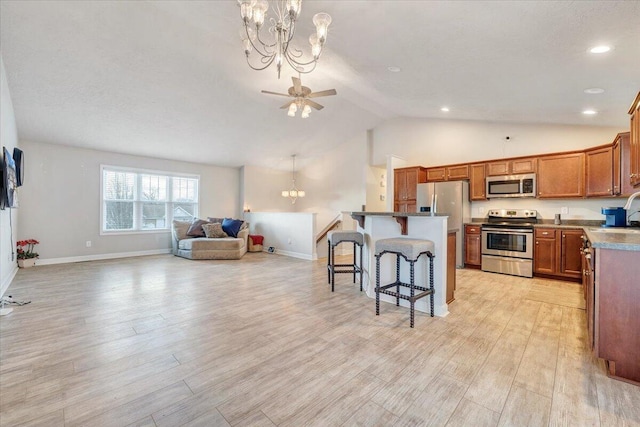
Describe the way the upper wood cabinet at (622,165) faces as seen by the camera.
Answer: facing the viewer and to the left of the viewer

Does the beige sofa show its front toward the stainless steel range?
no

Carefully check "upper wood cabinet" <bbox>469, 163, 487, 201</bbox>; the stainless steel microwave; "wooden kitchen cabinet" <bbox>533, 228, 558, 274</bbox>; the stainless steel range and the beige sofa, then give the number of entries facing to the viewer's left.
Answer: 0

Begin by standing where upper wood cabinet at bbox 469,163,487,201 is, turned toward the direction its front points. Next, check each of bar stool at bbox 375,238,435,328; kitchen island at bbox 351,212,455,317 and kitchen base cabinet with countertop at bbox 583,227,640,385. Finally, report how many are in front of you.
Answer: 3

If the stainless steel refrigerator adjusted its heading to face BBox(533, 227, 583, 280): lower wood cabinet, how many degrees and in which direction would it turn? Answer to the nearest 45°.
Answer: approximately 90° to its left

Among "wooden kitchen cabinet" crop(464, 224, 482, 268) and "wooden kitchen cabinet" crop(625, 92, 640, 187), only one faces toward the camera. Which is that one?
"wooden kitchen cabinet" crop(464, 224, 482, 268)

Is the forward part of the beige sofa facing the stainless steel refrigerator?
no

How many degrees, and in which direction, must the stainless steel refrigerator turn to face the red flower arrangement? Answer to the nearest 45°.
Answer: approximately 45° to its right

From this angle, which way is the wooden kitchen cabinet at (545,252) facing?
toward the camera

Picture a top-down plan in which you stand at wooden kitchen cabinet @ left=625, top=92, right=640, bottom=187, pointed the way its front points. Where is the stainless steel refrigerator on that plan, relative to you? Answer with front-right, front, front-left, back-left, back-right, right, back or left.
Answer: front-right

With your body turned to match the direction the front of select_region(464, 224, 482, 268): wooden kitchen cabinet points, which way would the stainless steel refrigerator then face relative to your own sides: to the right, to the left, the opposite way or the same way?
the same way

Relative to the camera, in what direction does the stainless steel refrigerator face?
facing the viewer

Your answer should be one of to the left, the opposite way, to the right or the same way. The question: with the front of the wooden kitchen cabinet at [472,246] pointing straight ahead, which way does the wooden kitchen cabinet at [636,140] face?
to the right

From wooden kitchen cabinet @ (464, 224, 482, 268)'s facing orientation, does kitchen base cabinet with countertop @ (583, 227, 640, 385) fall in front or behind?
in front

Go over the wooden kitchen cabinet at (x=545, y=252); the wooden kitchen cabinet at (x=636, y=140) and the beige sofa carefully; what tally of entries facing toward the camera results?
2

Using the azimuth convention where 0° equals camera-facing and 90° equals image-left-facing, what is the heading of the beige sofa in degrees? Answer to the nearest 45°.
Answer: approximately 0°

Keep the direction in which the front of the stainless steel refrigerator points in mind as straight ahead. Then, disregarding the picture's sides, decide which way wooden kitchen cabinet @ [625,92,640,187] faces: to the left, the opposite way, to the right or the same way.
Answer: to the right

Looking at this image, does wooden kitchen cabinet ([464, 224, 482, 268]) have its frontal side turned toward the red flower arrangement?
no

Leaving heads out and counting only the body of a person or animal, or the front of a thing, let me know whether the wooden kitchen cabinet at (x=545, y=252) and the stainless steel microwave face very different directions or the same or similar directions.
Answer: same or similar directions
